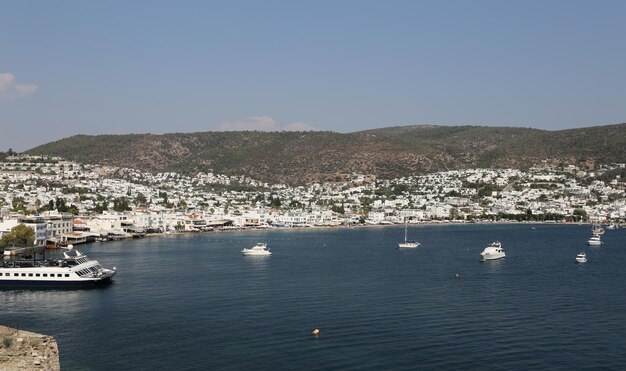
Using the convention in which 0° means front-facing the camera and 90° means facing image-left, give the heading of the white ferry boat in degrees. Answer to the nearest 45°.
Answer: approximately 270°

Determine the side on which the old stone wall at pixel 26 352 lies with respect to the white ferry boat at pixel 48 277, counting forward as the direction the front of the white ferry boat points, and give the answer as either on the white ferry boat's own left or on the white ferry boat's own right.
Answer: on the white ferry boat's own right
